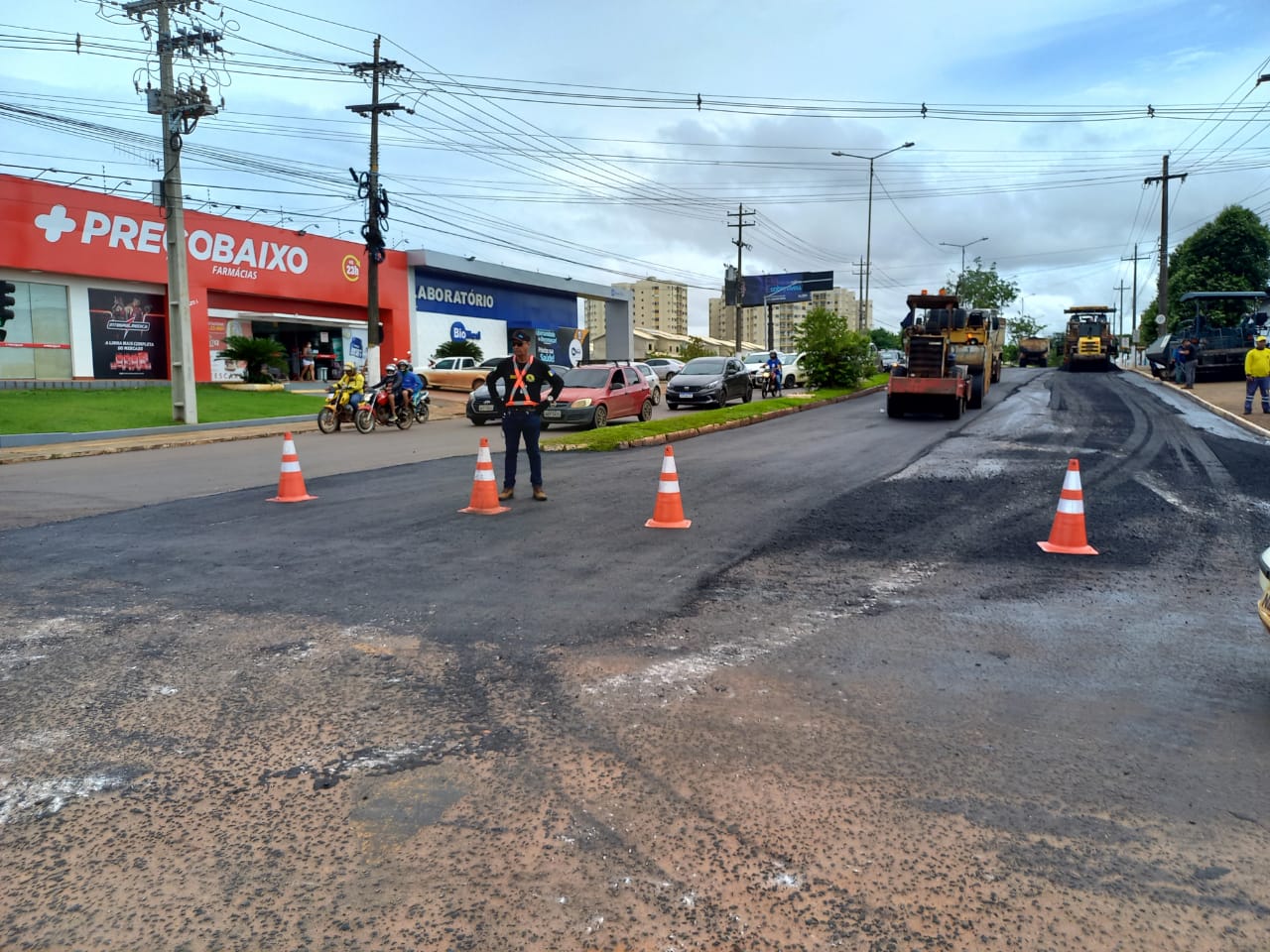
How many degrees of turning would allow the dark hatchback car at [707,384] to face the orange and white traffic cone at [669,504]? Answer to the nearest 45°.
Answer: approximately 45° to its left

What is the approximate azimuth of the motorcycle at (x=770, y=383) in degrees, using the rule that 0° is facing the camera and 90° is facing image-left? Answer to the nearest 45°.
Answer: approximately 45°

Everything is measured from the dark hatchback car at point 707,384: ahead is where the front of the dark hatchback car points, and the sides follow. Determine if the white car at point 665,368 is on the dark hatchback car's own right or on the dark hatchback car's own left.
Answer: on the dark hatchback car's own right

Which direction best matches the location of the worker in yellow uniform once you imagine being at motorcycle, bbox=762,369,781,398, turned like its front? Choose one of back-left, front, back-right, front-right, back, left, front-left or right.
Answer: left

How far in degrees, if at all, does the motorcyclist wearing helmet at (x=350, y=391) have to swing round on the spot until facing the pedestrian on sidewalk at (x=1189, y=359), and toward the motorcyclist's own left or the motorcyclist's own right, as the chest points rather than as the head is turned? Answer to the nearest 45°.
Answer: approximately 135° to the motorcyclist's own left

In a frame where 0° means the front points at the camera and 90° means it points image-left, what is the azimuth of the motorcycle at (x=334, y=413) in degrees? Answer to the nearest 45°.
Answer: approximately 45°

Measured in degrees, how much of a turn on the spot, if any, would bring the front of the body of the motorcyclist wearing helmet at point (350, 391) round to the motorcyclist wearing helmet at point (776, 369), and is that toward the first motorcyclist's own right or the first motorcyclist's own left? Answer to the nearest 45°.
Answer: approximately 180°

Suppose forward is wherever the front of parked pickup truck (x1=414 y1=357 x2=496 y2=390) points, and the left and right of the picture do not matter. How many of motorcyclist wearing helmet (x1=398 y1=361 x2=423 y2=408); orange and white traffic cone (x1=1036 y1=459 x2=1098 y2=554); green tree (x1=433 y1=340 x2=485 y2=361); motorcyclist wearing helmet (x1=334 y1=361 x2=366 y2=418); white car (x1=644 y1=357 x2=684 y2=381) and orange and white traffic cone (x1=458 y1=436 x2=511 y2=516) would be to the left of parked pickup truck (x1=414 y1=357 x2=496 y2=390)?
4

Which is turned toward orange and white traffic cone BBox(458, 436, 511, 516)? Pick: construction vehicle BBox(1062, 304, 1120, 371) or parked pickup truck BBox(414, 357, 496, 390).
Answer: the construction vehicle

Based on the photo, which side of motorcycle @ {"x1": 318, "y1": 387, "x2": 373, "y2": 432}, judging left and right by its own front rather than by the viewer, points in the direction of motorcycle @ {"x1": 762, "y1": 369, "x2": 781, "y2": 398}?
back
